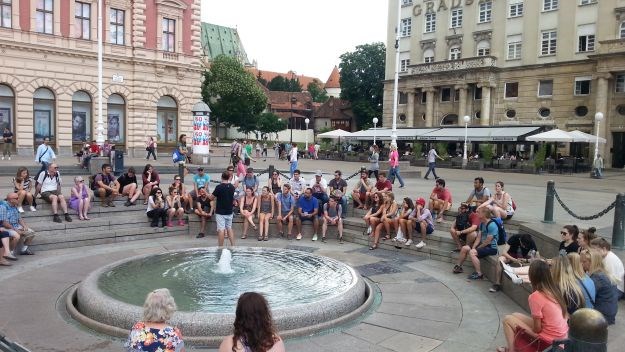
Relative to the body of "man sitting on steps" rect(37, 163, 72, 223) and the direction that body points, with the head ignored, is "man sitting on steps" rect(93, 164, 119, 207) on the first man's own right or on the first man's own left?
on the first man's own left

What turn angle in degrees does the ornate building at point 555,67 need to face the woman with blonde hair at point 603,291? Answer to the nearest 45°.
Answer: approximately 45° to its left

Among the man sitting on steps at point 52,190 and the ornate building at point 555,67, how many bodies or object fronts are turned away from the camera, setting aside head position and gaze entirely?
0

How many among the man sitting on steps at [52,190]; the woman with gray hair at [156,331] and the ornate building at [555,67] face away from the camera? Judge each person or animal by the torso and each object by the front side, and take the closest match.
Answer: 1

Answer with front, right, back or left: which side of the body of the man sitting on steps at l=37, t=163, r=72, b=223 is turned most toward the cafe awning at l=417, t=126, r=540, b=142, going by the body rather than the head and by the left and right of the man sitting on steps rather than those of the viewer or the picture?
left

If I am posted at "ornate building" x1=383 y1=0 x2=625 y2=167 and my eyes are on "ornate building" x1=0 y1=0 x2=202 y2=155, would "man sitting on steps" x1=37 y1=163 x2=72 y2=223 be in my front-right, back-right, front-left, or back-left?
front-left

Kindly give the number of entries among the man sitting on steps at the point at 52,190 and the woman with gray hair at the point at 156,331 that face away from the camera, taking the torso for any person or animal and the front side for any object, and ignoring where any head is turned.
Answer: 1

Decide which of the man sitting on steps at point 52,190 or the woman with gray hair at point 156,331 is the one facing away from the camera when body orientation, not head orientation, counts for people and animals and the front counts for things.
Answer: the woman with gray hair

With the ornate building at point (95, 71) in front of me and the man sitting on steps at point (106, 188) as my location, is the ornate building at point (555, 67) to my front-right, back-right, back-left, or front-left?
front-right

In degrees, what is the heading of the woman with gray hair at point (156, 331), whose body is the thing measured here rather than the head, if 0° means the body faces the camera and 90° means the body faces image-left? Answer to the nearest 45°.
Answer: approximately 180°

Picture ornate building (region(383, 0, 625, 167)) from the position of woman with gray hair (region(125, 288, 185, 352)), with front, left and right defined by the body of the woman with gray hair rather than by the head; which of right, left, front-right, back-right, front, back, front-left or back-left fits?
front-right

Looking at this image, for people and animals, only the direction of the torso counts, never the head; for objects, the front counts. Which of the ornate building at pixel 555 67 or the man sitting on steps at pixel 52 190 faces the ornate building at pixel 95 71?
the ornate building at pixel 555 67

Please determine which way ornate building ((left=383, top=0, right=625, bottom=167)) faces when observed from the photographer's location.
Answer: facing the viewer and to the left of the viewer

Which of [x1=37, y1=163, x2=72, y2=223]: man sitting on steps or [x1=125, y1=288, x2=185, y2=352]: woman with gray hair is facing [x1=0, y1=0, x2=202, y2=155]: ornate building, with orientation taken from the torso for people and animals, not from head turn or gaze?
the woman with gray hair

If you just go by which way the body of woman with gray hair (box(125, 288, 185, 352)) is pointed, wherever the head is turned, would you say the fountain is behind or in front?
in front

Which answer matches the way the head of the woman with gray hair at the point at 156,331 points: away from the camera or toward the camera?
away from the camera

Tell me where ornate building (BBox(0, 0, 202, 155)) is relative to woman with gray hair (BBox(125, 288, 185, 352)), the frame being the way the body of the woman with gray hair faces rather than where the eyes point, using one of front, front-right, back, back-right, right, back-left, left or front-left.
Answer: front

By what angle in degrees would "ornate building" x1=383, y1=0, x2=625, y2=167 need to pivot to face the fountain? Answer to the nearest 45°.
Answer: approximately 45° to its left
